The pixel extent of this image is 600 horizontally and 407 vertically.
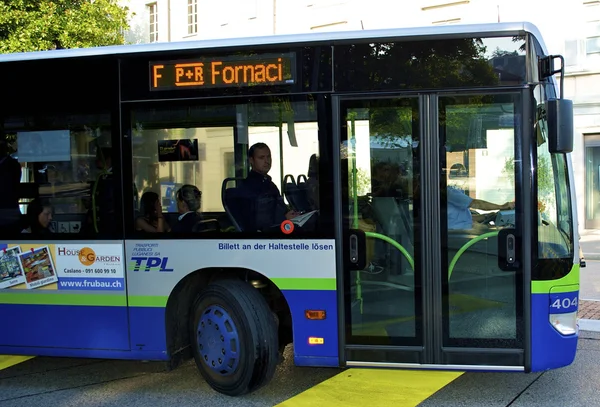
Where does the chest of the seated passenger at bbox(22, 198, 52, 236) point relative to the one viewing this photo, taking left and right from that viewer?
facing to the right of the viewer

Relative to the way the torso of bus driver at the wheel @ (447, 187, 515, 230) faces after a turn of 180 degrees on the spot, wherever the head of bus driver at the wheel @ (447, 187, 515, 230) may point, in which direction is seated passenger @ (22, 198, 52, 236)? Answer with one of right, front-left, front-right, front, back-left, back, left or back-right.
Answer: front

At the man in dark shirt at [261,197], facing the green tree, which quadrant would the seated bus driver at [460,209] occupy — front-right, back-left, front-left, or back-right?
back-right

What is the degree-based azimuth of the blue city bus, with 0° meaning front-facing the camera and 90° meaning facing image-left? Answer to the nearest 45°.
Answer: approximately 270°

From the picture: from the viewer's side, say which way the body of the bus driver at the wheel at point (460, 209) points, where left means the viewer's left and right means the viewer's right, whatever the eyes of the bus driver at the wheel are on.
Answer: facing to the right of the viewer

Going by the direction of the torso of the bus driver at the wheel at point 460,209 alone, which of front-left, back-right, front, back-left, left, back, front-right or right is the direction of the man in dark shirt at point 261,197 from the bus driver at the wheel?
back

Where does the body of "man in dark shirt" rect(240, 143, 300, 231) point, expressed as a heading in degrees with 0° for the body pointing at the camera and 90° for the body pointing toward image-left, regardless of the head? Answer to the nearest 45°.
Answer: approximately 315°

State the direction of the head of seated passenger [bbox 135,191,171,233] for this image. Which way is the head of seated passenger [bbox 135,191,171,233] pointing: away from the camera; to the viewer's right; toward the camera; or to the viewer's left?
to the viewer's right
